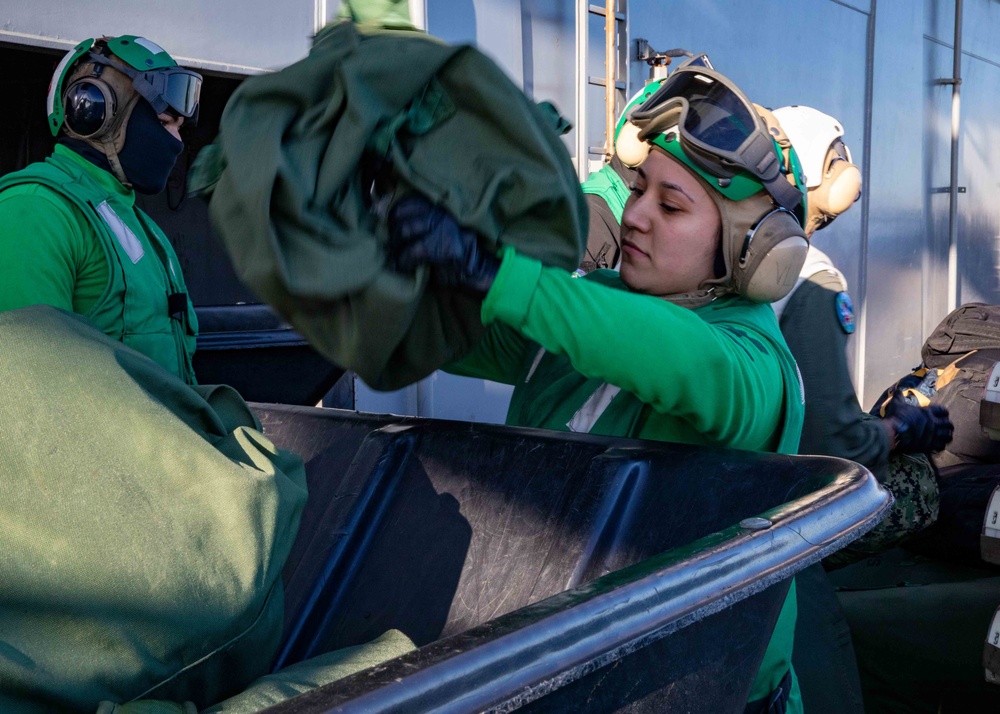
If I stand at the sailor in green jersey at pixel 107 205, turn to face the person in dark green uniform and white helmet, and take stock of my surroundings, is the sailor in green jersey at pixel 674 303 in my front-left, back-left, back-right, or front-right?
front-right

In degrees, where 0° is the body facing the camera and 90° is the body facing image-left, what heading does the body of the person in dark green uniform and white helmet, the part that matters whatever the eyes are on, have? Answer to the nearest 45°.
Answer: approximately 225°

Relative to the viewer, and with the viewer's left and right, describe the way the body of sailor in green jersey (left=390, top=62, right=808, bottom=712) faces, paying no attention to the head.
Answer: facing the viewer and to the left of the viewer

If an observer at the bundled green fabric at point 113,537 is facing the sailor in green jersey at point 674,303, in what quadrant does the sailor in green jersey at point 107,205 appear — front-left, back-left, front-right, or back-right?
front-left

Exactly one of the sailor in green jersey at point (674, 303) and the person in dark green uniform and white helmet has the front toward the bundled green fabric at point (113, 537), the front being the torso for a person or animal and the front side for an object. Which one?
the sailor in green jersey

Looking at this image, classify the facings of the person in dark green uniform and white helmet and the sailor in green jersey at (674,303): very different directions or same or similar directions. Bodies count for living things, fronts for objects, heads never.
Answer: very different directions

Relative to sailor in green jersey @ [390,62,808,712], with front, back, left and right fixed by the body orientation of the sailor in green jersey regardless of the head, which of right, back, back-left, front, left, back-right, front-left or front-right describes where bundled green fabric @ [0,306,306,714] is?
front

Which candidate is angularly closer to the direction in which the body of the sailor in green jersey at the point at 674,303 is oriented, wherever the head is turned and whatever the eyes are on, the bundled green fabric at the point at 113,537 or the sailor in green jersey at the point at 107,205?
the bundled green fabric
